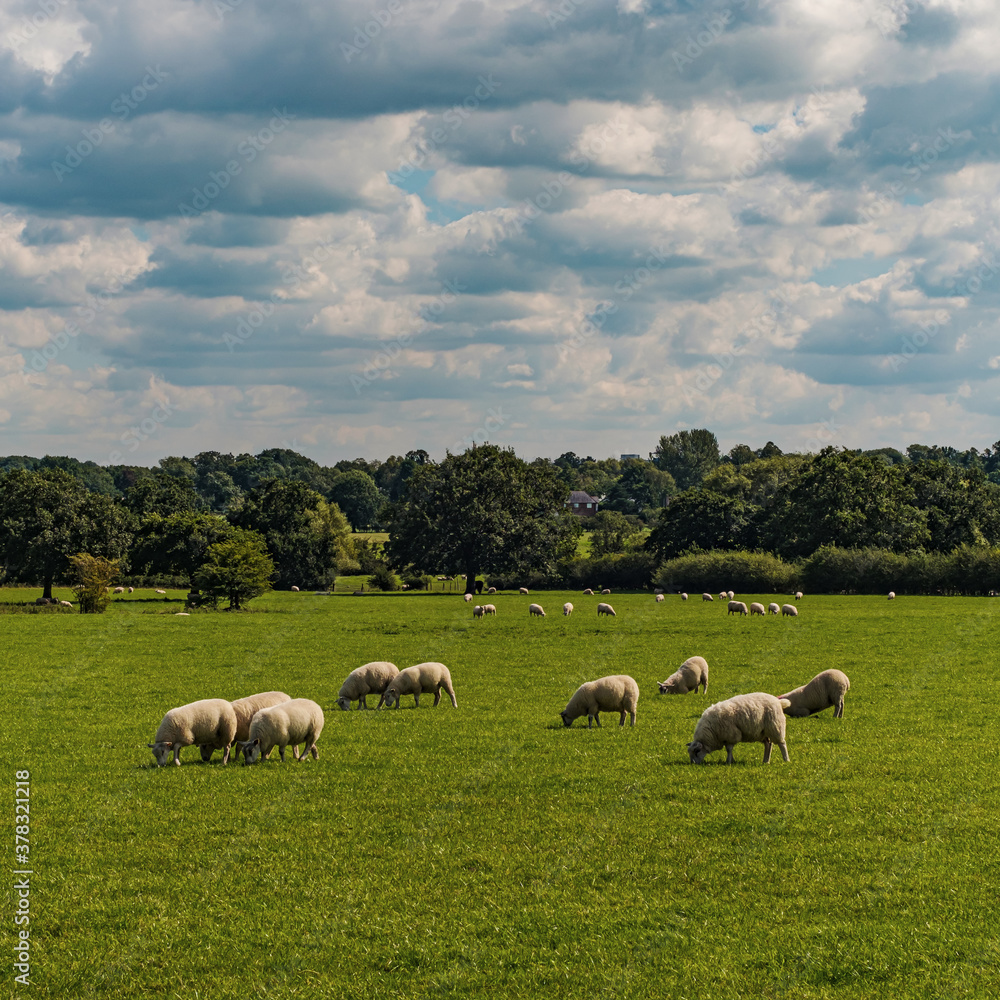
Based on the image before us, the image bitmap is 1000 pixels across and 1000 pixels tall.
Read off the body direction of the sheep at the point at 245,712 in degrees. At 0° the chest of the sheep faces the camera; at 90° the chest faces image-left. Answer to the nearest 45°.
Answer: approximately 90°

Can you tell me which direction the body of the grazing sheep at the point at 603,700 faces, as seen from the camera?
to the viewer's left

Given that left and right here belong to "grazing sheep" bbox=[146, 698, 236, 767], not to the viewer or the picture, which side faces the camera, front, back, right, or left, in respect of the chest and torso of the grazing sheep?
left

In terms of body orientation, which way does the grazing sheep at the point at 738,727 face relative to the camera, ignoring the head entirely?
to the viewer's left

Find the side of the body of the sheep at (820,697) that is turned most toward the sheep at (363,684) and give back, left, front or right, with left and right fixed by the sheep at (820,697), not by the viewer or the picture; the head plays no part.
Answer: front

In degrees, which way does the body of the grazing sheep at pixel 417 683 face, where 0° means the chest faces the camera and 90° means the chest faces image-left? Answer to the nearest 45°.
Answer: approximately 90°

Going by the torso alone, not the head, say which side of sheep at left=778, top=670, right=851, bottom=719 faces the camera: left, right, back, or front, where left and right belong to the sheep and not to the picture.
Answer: left

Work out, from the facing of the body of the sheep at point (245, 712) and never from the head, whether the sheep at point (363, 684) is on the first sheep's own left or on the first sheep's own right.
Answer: on the first sheep's own right

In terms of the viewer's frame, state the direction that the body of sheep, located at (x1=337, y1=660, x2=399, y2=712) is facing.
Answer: to the viewer's left

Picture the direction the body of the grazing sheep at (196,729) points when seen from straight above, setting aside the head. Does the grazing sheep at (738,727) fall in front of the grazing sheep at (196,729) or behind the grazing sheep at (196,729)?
behind
